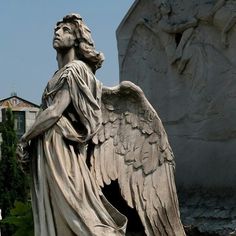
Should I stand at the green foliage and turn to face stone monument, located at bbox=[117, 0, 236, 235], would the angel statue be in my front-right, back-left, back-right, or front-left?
front-right

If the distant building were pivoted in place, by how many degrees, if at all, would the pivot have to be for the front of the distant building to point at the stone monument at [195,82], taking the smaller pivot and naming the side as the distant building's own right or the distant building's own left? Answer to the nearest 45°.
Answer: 0° — it already faces it

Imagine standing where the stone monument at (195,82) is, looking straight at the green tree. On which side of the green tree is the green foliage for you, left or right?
left

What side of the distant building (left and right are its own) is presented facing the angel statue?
front

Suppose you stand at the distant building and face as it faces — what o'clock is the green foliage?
The green foliage is roughly at 12 o'clock from the distant building.

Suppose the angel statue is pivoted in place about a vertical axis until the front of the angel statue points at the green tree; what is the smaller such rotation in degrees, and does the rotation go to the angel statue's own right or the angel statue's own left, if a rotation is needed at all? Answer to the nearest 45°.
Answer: approximately 90° to the angel statue's own right

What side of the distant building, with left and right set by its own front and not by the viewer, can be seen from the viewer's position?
front

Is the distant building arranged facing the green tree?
yes

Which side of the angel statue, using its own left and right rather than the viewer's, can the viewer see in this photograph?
left

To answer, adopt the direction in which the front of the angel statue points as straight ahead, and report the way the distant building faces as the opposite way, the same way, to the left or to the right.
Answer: to the left

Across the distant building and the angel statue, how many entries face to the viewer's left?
1
